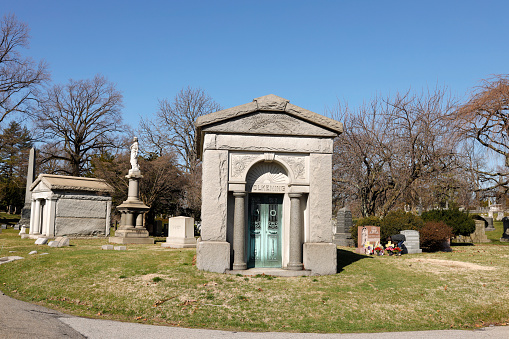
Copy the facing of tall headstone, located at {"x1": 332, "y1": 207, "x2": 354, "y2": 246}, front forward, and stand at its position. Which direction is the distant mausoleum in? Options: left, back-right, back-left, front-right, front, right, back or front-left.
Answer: right

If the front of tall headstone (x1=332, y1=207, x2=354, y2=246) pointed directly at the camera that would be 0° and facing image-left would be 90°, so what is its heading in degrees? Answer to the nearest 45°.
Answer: approximately 0°

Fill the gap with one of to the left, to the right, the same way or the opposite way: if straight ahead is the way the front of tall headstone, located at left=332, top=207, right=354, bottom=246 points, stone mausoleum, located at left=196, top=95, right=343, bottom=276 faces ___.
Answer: the same way

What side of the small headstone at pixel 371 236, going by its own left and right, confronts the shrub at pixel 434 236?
left

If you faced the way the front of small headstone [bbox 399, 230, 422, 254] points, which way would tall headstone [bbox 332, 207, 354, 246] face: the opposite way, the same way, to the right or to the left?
the same way

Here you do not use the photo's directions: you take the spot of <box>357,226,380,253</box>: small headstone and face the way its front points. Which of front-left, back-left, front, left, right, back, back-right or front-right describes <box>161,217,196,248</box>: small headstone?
right

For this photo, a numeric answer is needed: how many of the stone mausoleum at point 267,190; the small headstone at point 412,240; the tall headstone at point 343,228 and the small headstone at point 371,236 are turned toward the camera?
4

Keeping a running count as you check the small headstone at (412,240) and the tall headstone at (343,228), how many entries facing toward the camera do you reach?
2

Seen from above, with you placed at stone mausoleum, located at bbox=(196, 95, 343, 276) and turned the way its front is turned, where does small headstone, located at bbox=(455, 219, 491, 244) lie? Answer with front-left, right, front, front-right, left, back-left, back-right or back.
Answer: back-left

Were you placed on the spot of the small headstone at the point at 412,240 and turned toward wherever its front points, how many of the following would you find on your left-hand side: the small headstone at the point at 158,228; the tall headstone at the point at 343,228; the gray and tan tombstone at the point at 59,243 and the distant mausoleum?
0

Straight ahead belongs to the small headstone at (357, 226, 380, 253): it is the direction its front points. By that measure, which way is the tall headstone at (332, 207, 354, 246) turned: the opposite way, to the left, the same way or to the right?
the same way

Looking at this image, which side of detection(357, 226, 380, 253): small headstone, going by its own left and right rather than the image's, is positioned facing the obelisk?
right

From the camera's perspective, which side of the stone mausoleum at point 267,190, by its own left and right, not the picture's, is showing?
front

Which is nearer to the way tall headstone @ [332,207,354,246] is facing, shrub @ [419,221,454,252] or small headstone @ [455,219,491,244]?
the shrub

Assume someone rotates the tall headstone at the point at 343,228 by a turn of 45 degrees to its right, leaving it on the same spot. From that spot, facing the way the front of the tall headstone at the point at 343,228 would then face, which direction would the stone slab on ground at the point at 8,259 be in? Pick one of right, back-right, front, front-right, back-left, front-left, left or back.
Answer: front

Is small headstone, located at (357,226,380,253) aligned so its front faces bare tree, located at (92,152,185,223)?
no

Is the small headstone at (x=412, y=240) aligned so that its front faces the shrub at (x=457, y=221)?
no
